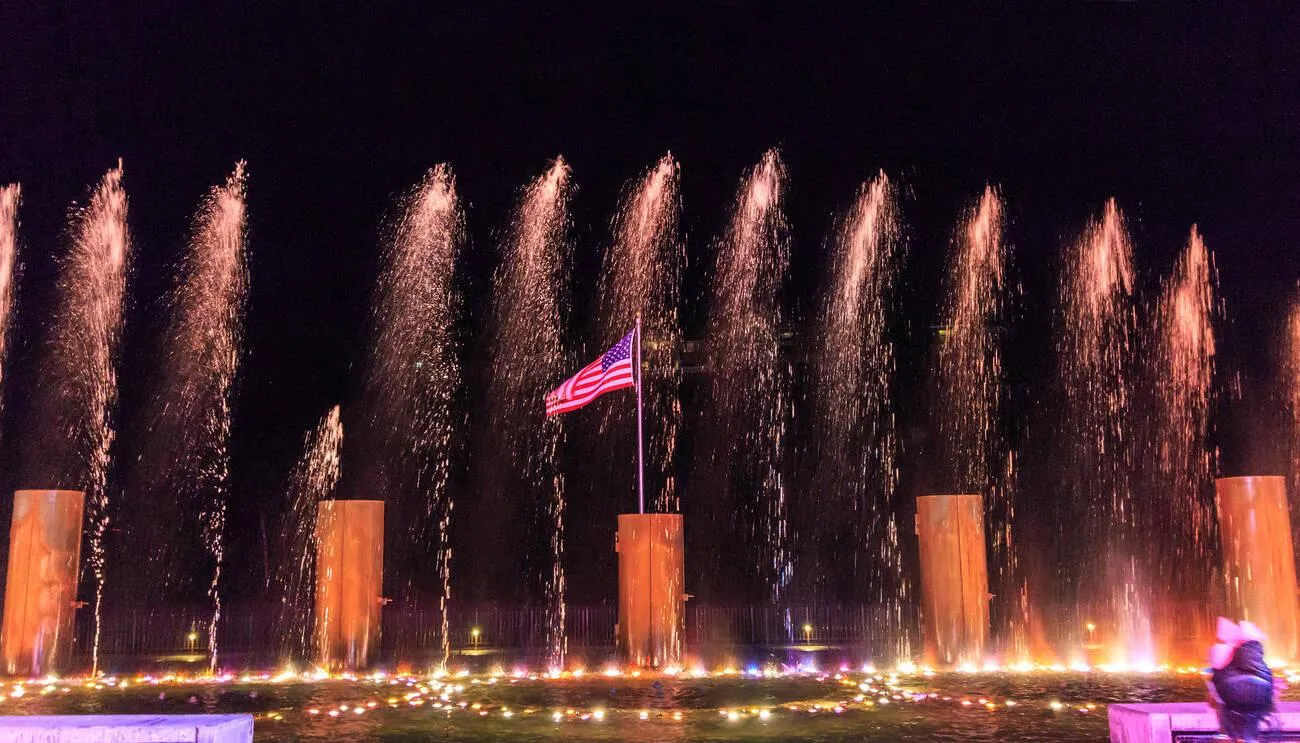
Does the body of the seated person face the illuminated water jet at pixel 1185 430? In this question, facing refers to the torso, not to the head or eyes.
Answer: yes

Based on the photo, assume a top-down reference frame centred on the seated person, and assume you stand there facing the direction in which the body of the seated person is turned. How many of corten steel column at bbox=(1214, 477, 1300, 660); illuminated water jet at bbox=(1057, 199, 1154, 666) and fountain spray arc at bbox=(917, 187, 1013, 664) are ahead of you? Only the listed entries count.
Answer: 3

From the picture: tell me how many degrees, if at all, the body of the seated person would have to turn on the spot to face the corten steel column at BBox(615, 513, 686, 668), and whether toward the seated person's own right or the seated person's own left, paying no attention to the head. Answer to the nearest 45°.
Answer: approximately 45° to the seated person's own left

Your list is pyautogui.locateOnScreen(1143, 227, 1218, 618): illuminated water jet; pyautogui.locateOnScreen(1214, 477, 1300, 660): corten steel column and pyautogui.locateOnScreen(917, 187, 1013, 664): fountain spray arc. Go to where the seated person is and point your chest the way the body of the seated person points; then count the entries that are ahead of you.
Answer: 3

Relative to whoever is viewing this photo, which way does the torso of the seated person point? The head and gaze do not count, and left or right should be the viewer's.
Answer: facing away from the viewer

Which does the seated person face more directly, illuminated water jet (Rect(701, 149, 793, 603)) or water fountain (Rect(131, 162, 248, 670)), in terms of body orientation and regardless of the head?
the illuminated water jet

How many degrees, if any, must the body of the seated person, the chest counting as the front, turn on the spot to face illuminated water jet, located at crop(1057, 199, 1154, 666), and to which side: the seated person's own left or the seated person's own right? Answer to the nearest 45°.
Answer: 0° — they already face it

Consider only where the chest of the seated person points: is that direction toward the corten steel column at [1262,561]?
yes

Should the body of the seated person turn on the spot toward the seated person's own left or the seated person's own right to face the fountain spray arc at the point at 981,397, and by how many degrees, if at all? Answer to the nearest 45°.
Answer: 0° — they already face it

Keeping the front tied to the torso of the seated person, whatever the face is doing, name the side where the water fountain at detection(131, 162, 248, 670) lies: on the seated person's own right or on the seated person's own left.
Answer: on the seated person's own left
